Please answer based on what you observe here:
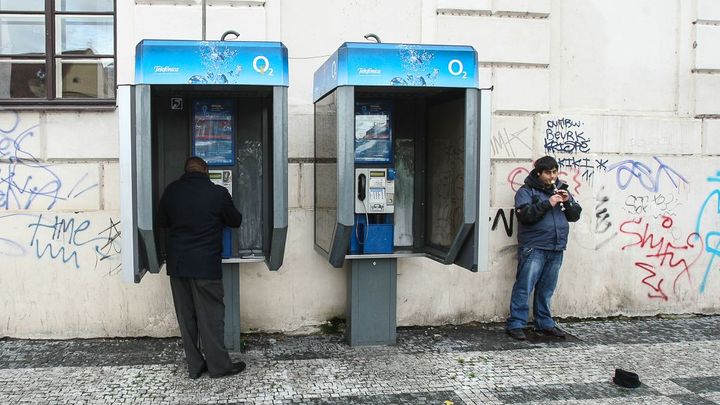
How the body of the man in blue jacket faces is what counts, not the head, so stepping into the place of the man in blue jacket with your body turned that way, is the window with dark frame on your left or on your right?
on your right

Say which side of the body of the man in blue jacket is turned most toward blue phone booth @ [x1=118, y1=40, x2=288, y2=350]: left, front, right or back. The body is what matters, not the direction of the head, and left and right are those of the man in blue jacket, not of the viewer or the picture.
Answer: right

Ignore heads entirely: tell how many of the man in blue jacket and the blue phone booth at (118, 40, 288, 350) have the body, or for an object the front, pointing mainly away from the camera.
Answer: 0

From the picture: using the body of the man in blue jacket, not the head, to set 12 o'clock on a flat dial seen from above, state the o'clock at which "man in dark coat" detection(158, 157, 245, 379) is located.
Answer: The man in dark coat is roughly at 3 o'clock from the man in blue jacket.

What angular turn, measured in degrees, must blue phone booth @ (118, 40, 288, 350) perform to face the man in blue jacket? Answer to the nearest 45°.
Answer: approximately 90° to its left

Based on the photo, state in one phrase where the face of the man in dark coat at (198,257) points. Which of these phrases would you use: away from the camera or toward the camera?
away from the camera

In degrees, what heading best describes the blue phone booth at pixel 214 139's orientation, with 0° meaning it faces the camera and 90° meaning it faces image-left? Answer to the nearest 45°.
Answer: approximately 0°

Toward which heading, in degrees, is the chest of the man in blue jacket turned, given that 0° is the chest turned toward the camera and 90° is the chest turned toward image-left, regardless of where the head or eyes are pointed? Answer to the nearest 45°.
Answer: approximately 315°

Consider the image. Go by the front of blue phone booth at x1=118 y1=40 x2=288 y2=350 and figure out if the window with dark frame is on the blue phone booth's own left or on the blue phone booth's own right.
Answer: on the blue phone booth's own right
